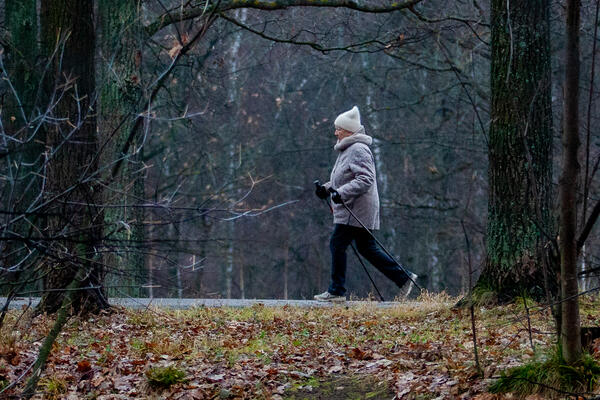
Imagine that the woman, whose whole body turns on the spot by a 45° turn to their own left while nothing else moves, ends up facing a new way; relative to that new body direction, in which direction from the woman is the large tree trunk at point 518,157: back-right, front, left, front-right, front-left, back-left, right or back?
left

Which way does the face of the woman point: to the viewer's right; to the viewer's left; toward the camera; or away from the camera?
to the viewer's left

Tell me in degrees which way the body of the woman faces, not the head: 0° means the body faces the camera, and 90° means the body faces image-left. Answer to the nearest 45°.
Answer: approximately 90°
